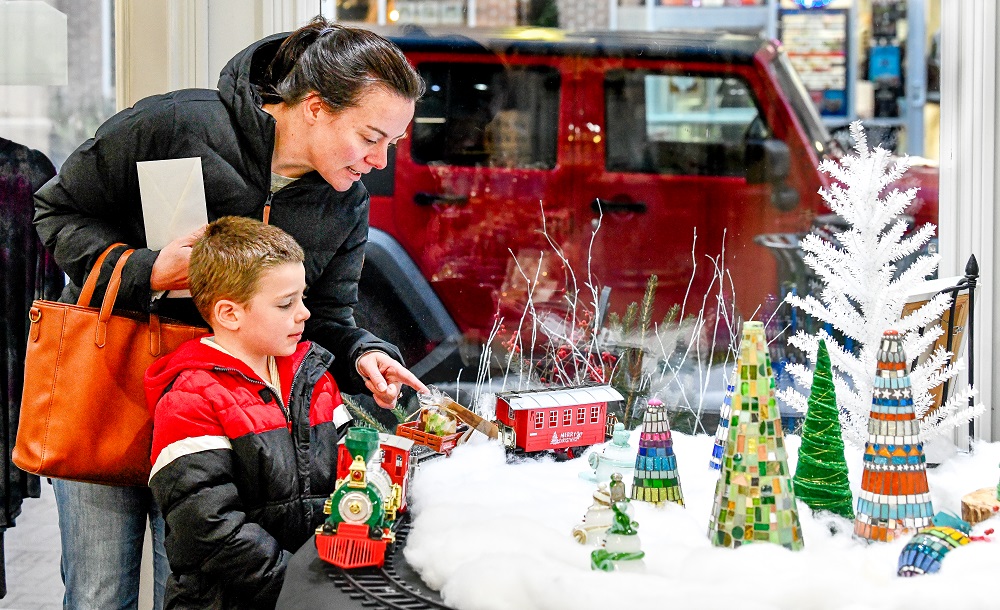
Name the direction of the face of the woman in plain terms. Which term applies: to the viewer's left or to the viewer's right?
to the viewer's right

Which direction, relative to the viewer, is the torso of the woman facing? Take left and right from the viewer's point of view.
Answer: facing the viewer and to the right of the viewer

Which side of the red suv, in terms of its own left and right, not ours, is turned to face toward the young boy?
right

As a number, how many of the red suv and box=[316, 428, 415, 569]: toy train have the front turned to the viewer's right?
1

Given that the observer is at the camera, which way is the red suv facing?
facing to the right of the viewer

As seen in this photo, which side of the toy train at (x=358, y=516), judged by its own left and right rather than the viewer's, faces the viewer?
front
